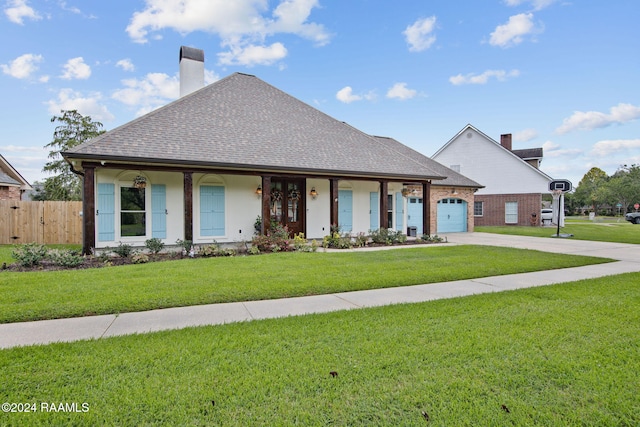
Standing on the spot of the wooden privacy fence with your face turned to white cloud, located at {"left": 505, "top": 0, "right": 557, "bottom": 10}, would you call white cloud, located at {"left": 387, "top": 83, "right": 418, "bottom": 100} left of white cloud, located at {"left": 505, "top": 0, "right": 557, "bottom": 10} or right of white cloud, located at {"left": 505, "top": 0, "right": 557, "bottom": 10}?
left

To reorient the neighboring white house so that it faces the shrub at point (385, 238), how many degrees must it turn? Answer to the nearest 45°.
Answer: approximately 90° to its right

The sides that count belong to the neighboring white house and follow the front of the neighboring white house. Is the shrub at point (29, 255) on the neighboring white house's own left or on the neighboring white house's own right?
on the neighboring white house's own right

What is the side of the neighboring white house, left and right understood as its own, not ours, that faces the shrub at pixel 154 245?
right

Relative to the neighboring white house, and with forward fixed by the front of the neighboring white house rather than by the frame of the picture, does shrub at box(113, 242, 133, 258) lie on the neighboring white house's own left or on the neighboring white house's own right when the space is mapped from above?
on the neighboring white house's own right
